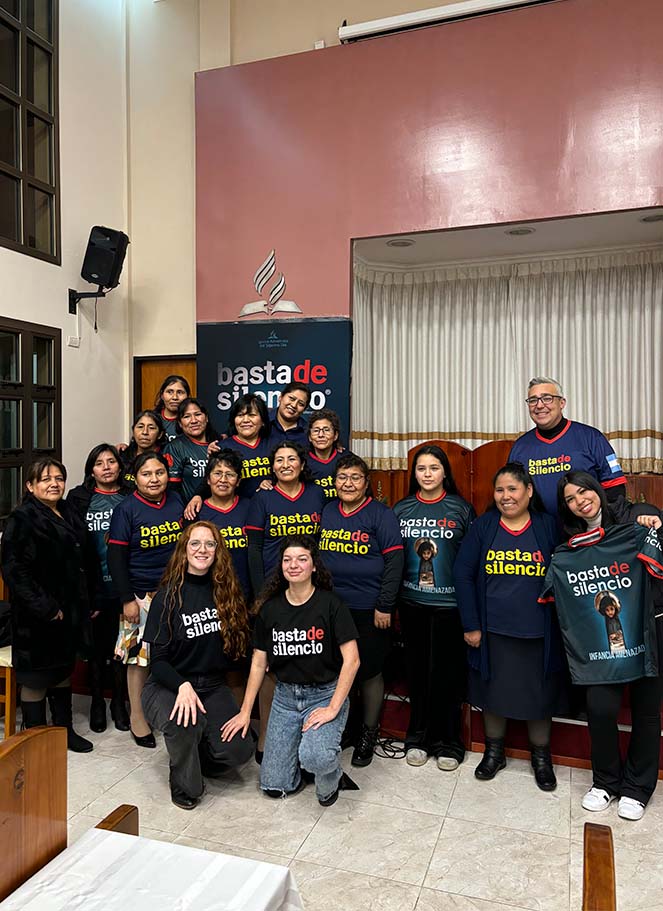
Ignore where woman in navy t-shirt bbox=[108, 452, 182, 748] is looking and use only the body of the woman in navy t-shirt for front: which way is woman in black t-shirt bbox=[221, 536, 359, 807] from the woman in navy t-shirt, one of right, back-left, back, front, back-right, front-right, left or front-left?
front

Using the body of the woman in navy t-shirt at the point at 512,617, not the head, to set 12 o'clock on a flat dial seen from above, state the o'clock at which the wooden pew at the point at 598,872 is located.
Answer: The wooden pew is roughly at 12 o'clock from the woman in navy t-shirt.

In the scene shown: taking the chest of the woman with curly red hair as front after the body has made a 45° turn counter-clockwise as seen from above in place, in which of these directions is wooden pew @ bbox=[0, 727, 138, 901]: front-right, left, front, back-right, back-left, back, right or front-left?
front-right

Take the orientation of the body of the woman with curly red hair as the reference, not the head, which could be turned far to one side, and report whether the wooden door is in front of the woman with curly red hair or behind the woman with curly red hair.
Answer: behind

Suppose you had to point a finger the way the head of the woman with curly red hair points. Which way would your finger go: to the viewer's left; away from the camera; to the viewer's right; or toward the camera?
toward the camera

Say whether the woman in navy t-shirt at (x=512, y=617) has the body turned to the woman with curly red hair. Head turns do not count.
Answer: no

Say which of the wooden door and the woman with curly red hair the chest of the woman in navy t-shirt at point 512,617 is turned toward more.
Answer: the woman with curly red hair

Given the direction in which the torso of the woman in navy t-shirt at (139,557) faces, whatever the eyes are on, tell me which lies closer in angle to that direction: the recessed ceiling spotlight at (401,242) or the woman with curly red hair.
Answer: the woman with curly red hair

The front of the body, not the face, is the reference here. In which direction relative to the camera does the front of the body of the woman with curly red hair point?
toward the camera

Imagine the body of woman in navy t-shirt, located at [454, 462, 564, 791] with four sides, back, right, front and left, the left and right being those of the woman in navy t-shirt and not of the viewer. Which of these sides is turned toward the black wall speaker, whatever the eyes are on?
right

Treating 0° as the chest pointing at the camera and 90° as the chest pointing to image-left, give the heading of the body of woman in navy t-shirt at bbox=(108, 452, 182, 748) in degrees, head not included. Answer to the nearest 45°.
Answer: approximately 315°

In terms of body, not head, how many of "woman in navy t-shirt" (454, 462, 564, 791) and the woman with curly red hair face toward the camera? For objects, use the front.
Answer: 2

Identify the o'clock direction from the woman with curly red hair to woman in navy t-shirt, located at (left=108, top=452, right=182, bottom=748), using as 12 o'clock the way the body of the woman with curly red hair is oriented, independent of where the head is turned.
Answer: The woman in navy t-shirt is roughly at 5 o'clock from the woman with curly red hair.

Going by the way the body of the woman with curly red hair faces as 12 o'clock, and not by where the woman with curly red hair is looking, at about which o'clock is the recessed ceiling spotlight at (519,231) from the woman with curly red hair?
The recessed ceiling spotlight is roughly at 8 o'clock from the woman with curly red hair.

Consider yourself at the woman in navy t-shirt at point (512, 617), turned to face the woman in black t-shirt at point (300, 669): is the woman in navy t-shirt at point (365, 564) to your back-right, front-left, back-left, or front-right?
front-right

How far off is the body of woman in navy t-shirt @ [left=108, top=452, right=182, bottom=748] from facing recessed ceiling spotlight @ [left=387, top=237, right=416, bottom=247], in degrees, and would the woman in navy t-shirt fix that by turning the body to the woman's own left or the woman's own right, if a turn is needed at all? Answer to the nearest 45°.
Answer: approximately 90° to the woman's own left

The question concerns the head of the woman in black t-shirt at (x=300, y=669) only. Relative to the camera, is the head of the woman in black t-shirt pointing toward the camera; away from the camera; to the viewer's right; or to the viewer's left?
toward the camera

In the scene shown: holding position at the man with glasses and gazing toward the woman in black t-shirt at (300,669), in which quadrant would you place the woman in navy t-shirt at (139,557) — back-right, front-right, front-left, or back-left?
front-right

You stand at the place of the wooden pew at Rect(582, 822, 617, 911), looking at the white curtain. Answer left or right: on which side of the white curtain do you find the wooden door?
left
